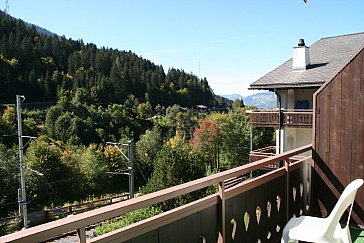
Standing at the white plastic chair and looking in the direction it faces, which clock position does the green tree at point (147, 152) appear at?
The green tree is roughly at 2 o'clock from the white plastic chair.

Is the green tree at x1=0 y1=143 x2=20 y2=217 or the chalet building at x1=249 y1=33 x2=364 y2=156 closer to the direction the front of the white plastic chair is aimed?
the green tree

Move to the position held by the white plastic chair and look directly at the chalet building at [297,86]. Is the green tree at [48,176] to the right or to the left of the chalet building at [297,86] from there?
left

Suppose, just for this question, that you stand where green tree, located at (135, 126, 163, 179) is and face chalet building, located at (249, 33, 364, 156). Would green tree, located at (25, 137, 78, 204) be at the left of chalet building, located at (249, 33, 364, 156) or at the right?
right

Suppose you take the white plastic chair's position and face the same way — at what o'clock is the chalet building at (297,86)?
The chalet building is roughly at 3 o'clock from the white plastic chair.

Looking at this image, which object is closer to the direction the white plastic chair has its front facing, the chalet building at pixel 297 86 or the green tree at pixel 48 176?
the green tree

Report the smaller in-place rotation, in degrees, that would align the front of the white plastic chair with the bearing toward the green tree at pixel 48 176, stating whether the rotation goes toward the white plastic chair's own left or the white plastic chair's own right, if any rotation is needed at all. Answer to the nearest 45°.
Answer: approximately 45° to the white plastic chair's own right

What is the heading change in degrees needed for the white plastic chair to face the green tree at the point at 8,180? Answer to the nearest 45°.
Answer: approximately 45° to its right

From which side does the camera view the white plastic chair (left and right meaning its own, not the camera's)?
left
